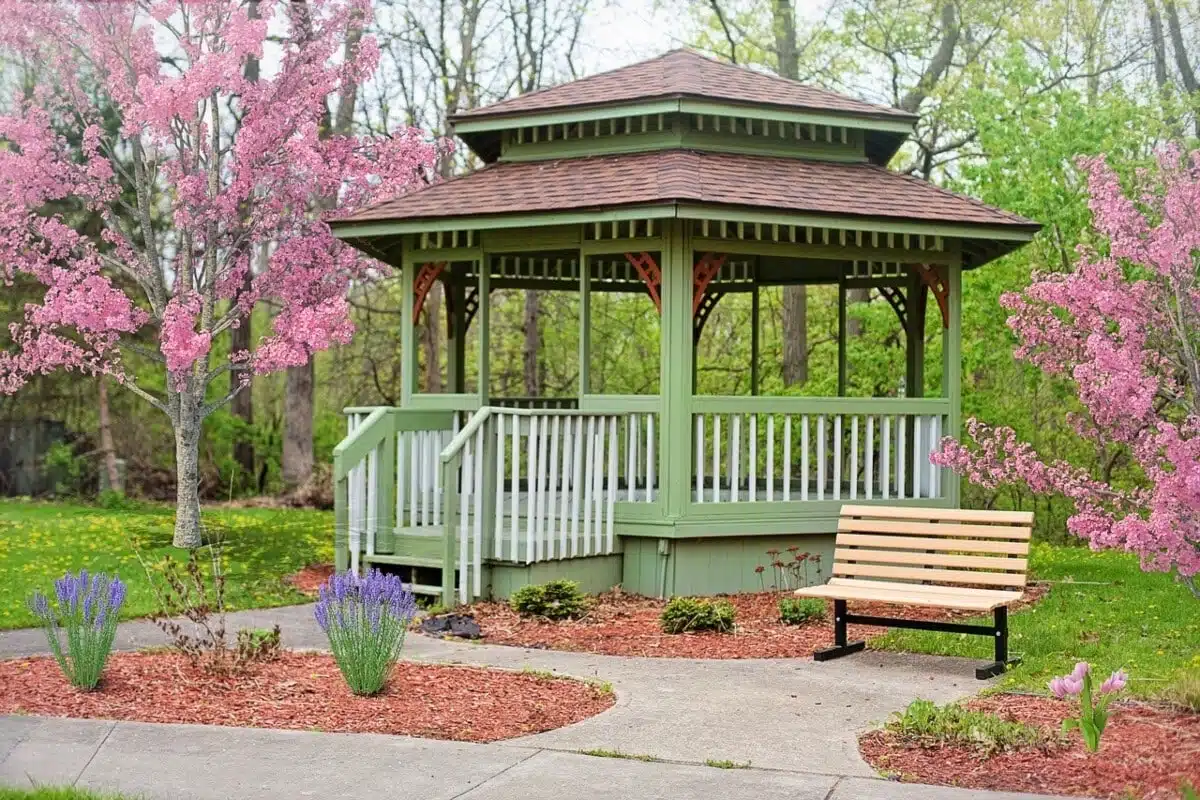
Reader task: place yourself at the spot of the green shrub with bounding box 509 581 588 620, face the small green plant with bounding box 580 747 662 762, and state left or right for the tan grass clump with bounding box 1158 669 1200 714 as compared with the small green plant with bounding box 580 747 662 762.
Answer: left

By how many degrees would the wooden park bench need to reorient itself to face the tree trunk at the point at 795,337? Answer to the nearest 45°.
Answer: approximately 135° to its right

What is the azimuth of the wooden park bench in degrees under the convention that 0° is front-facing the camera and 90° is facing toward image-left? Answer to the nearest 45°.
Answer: approximately 45°

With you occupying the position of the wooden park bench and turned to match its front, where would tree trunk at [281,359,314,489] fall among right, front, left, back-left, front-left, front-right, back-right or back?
right

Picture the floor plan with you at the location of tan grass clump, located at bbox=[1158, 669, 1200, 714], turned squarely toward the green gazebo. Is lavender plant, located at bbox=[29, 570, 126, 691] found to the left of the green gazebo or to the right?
left

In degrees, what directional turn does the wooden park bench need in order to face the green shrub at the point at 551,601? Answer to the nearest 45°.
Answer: approximately 45° to its right

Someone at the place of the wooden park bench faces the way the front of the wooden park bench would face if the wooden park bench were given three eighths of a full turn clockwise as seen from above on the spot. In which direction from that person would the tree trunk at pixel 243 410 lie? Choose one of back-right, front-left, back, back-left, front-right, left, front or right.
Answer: front-left

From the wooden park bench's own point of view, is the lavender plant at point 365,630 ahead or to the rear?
ahead

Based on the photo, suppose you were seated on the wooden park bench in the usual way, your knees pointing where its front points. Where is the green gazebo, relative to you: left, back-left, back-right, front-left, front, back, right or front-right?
right

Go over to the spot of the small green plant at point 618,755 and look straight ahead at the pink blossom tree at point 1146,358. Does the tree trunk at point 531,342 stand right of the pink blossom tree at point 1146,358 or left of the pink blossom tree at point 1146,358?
left

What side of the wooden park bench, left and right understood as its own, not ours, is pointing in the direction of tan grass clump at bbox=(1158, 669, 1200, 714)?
left
